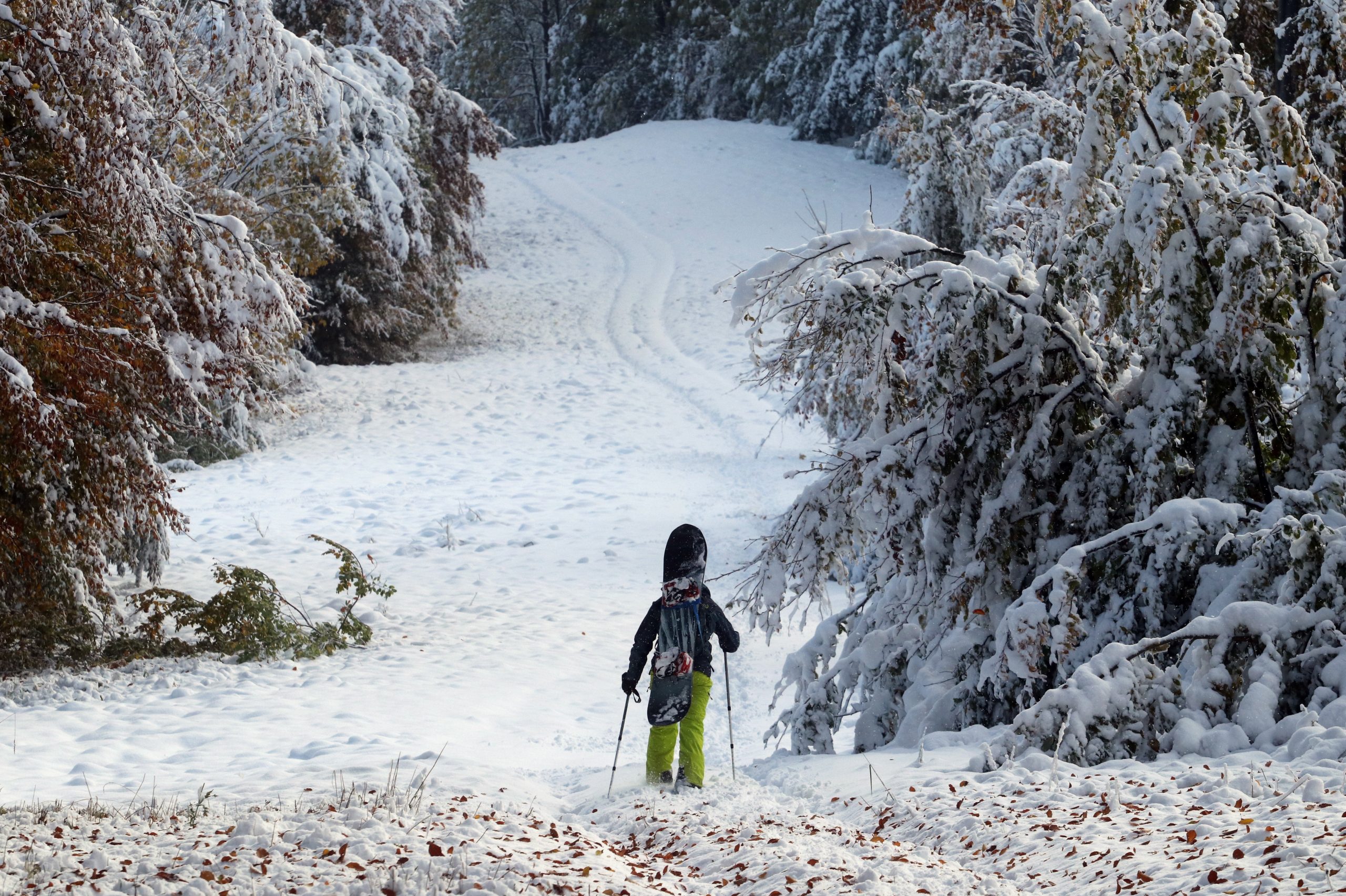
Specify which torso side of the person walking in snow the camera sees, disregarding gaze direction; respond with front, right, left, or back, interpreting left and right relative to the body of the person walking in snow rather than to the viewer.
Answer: back

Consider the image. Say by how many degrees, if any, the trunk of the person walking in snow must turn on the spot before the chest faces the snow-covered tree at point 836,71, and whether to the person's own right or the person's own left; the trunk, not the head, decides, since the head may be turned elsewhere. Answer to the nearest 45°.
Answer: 0° — they already face it

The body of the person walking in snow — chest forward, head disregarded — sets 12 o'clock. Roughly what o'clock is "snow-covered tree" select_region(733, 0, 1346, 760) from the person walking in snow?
The snow-covered tree is roughly at 3 o'clock from the person walking in snow.

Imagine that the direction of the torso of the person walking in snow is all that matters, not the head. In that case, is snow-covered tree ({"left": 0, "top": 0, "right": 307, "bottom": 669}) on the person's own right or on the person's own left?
on the person's own left
